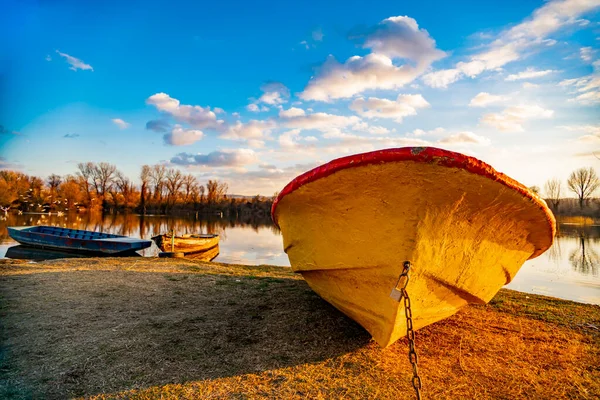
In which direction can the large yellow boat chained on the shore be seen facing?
toward the camera

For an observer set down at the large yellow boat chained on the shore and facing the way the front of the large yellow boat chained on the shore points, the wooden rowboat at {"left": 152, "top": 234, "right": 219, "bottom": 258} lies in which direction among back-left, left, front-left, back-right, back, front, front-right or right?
back-right
